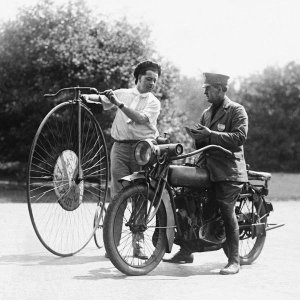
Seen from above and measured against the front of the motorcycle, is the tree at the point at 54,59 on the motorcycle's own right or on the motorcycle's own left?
on the motorcycle's own right

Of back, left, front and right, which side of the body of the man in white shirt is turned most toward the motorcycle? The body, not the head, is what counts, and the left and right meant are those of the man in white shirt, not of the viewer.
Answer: front

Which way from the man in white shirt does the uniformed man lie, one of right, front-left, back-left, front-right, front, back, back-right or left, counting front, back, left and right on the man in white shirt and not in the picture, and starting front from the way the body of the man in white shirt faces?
front-left

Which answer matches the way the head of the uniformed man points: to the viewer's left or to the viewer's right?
to the viewer's left

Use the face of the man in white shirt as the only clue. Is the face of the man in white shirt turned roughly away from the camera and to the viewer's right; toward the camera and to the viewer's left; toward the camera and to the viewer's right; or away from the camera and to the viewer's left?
toward the camera and to the viewer's right

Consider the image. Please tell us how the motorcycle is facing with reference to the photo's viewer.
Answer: facing the viewer and to the left of the viewer

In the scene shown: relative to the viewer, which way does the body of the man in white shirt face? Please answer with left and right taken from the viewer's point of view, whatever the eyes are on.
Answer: facing the viewer

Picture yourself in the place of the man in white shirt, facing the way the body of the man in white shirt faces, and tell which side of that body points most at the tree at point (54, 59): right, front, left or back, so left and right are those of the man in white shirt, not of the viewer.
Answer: back

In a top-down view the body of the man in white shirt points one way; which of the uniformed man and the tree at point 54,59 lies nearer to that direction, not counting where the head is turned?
the uniformed man
